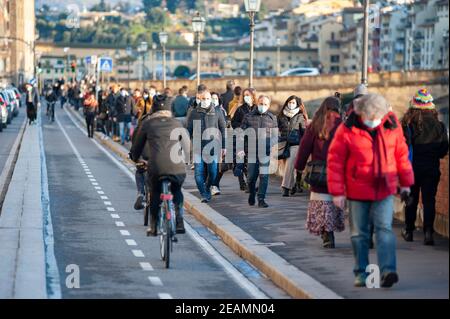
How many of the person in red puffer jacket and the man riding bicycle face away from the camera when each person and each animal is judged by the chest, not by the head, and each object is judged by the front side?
1

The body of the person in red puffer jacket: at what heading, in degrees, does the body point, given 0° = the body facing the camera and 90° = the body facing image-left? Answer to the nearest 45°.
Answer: approximately 0°

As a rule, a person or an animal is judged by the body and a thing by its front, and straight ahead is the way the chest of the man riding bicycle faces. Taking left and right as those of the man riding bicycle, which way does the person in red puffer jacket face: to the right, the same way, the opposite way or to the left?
the opposite way

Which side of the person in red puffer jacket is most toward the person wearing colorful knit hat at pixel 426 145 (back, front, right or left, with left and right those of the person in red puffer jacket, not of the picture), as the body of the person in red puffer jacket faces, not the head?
back

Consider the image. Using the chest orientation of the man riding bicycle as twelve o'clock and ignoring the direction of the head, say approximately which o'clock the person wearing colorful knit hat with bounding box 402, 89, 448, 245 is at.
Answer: The person wearing colorful knit hat is roughly at 3 o'clock from the man riding bicycle.

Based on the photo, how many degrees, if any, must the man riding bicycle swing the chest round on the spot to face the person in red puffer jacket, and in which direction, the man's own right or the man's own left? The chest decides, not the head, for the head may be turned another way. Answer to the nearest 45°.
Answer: approximately 135° to the man's own right

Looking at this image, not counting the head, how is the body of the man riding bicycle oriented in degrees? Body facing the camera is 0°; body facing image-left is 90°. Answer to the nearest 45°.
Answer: approximately 180°

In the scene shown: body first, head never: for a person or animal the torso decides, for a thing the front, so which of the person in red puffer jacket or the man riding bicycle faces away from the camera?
the man riding bicycle

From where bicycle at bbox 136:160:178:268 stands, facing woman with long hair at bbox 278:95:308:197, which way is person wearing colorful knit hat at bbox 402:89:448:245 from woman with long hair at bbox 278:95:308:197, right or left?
right

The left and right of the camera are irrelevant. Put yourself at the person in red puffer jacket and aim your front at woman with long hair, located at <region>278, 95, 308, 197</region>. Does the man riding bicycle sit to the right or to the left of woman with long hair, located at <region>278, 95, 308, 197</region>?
left
